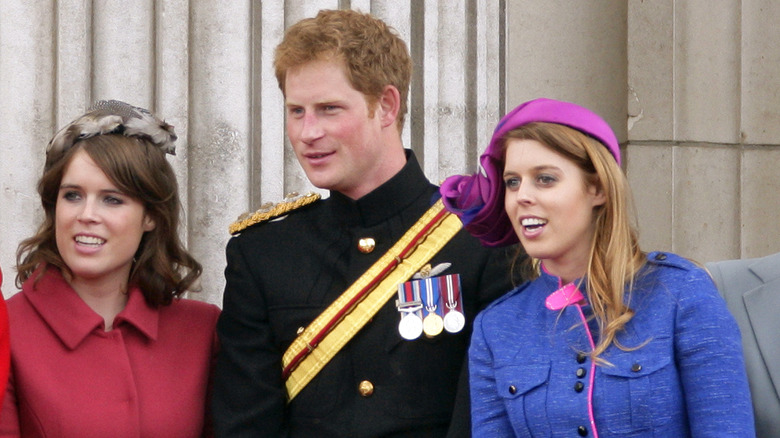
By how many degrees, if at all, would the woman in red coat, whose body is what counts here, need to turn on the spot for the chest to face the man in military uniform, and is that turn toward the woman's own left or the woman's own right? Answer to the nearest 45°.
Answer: approximately 45° to the woman's own left

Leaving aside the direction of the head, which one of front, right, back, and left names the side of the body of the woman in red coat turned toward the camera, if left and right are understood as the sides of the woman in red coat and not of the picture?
front

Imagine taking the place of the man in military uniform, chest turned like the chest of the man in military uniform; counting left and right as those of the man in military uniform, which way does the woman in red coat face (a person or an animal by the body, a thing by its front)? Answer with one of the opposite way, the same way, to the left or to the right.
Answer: the same way

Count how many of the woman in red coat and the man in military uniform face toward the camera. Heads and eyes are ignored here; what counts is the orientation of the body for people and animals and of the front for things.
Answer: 2

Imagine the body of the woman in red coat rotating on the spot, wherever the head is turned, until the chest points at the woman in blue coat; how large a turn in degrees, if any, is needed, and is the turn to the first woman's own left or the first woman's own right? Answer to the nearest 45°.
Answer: approximately 45° to the first woman's own left

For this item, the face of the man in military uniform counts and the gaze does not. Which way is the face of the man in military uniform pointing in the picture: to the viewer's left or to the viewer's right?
to the viewer's left

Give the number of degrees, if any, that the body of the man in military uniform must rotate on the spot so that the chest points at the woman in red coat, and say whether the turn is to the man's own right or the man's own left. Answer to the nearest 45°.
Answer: approximately 90° to the man's own right

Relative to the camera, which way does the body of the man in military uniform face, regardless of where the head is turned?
toward the camera

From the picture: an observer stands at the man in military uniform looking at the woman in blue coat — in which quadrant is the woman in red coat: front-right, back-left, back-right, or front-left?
back-right
